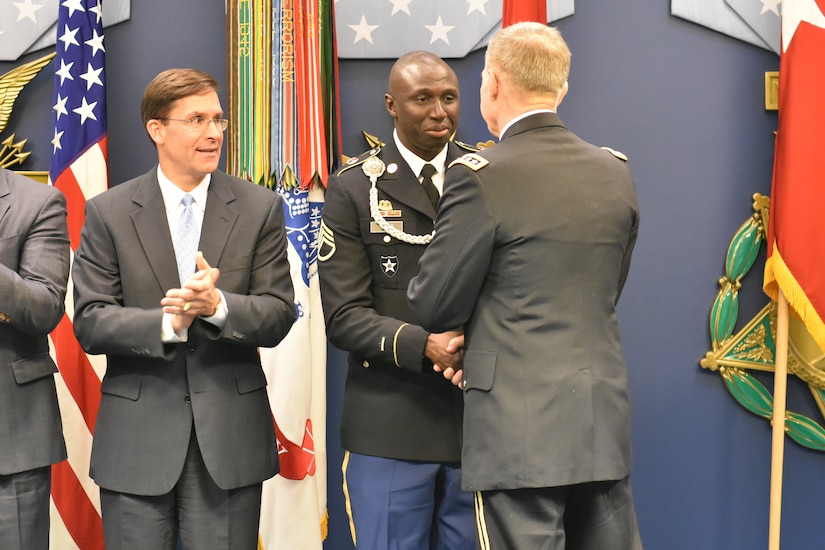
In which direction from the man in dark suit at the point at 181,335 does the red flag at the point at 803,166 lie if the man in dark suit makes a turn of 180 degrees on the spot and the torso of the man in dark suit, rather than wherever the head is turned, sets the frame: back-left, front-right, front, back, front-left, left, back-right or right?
right

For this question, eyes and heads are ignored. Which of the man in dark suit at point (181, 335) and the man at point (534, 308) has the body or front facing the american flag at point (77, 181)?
the man

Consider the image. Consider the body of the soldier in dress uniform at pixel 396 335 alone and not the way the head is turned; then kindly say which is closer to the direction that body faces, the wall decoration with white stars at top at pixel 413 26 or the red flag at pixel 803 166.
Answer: the red flag

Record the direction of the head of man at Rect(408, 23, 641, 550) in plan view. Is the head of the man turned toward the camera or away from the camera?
away from the camera

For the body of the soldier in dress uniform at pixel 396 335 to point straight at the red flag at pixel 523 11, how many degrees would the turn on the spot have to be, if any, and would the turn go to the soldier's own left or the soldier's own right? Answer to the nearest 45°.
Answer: approximately 90° to the soldier's own left

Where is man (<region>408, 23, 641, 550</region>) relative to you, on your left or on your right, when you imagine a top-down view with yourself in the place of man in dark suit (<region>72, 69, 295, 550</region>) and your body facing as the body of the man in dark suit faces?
on your left

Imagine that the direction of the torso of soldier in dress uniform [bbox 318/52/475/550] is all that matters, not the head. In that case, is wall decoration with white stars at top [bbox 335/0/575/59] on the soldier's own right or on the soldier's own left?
on the soldier's own left

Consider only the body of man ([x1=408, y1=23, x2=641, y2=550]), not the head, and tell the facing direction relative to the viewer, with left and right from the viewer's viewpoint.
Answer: facing away from the viewer and to the left of the viewer

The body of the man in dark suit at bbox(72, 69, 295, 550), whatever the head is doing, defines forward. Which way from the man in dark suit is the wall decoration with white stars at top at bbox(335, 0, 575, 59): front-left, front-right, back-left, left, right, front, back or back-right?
back-left

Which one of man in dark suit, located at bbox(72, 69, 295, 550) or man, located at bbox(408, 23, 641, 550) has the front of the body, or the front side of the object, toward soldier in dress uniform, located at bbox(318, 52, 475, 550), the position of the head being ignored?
the man

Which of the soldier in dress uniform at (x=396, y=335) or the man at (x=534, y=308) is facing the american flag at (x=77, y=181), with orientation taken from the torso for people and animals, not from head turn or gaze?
the man

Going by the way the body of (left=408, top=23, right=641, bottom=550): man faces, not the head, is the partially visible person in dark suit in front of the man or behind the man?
in front

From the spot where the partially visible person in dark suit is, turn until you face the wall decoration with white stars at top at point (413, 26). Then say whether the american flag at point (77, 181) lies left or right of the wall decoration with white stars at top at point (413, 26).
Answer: left

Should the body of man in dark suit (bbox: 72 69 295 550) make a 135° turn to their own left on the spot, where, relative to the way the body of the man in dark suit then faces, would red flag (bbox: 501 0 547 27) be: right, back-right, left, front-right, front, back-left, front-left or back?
front

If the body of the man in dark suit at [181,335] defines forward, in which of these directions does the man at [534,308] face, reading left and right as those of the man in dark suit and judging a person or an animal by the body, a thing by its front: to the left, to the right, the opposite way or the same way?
the opposite way

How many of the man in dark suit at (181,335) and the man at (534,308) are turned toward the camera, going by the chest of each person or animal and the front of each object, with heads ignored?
1

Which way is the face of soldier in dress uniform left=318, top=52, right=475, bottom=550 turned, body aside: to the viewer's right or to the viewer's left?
to the viewer's right

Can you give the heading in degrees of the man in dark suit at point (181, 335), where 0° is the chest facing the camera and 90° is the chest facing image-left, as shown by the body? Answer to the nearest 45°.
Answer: approximately 0°
